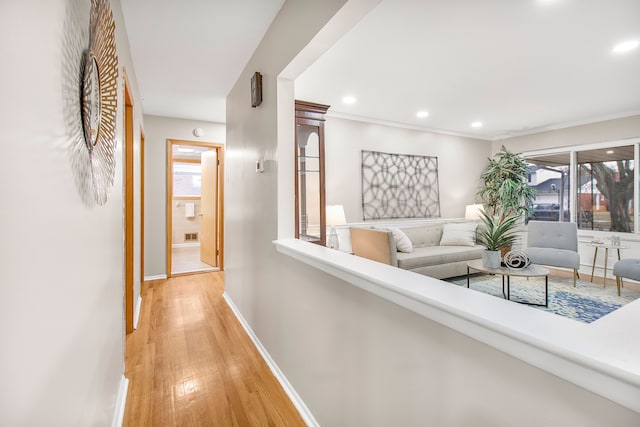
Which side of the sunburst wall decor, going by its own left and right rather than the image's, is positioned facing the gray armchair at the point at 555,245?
front

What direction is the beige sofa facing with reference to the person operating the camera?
facing the viewer and to the right of the viewer

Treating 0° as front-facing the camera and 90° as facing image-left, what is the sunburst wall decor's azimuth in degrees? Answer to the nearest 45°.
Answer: approximately 270°

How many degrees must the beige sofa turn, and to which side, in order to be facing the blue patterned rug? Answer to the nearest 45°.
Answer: approximately 45° to its left

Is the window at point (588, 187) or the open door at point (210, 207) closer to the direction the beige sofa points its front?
the window

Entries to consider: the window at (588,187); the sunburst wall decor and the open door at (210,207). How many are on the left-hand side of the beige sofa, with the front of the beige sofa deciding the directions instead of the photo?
1

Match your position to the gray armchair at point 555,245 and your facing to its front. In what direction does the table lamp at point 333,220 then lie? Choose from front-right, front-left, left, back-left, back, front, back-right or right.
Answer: front-right

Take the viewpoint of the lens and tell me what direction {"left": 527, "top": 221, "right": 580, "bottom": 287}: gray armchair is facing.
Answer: facing the viewer

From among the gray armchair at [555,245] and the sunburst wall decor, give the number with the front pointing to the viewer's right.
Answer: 1
